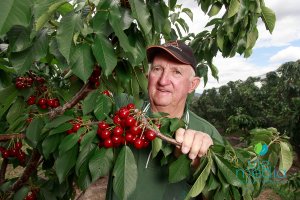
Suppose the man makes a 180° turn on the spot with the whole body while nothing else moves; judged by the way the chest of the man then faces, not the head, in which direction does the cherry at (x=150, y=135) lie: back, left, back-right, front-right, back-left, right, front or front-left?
back-right

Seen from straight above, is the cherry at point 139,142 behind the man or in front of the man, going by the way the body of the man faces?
in front

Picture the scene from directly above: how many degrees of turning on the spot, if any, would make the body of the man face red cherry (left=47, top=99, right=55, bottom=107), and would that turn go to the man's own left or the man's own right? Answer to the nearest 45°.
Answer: approximately 45° to the man's own right

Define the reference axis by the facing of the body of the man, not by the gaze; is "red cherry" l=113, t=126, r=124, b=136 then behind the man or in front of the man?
in front

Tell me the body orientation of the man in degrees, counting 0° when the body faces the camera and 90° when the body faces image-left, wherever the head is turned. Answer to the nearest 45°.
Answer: approximately 45°

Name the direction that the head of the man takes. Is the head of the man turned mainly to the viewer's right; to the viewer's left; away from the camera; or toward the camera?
toward the camera
